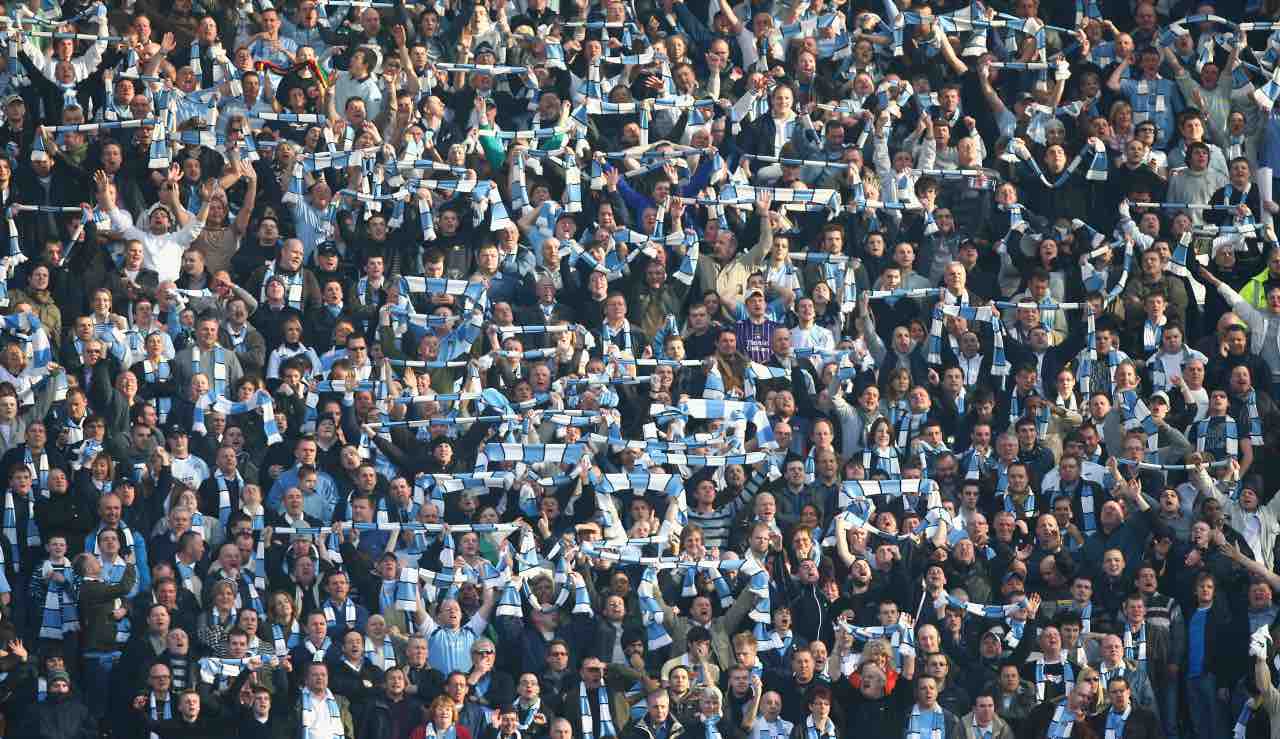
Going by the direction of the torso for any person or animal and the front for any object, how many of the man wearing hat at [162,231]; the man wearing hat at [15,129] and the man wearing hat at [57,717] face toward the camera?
3

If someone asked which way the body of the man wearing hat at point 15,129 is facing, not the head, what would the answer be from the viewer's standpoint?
toward the camera

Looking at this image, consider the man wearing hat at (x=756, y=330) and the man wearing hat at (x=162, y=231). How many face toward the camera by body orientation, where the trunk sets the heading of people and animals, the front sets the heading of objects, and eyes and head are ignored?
2

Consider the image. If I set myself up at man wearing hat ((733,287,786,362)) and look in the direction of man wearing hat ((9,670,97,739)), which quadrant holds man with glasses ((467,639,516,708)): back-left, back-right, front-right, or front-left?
front-left

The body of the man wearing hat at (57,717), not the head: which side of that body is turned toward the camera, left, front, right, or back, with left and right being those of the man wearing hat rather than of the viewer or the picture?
front

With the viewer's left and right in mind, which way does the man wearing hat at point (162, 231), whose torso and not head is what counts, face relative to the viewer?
facing the viewer

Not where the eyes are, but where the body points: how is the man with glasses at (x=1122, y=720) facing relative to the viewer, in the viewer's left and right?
facing the viewer and to the left of the viewer

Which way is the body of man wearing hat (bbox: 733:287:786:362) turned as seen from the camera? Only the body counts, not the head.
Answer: toward the camera
